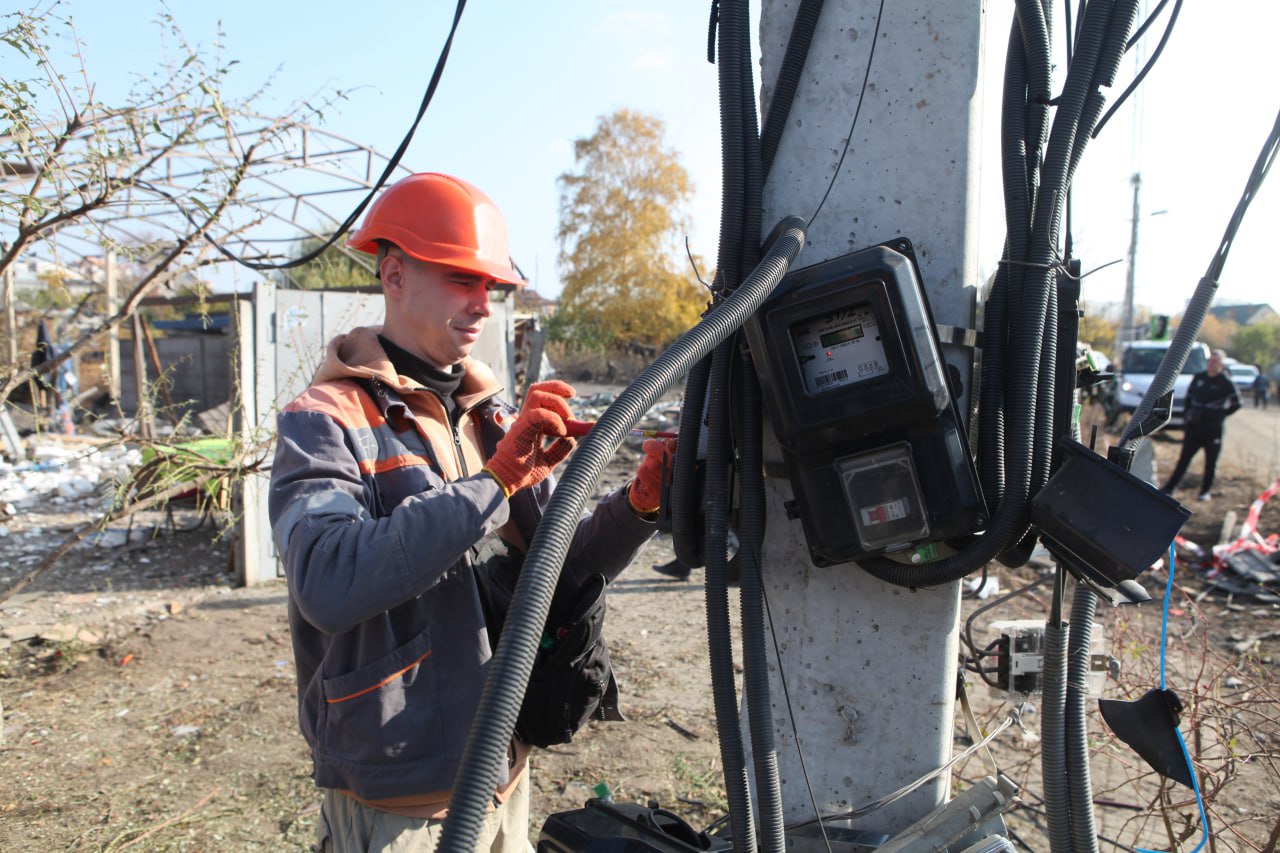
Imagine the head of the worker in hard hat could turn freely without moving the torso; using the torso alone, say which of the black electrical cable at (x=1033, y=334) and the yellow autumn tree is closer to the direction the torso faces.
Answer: the black electrical cable

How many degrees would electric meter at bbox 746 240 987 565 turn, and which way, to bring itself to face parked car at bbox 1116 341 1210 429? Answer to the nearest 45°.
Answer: approximately 180°

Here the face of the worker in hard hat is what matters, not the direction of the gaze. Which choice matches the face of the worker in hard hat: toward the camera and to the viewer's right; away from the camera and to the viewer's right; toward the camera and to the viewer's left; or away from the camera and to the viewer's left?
toward the camera and to the viewer's right

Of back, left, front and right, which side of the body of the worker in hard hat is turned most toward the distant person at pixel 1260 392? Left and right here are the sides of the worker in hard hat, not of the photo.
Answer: left

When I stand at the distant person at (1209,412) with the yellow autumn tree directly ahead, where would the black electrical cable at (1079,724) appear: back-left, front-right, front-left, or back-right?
back-left

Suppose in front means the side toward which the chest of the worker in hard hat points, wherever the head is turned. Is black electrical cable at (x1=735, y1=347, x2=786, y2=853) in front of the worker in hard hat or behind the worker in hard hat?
in front

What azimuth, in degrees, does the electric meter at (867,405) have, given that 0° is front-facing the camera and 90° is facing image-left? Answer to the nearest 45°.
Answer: approximately 0°

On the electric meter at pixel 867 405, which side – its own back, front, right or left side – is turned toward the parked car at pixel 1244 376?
back

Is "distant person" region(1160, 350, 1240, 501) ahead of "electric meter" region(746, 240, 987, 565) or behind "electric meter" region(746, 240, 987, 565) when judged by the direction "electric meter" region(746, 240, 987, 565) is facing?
behind

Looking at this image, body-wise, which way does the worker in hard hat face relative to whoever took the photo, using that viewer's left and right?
facing the viewer and to the right of the viewer

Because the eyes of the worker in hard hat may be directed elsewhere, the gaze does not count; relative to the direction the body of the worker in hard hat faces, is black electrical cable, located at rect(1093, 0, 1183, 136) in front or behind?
in front

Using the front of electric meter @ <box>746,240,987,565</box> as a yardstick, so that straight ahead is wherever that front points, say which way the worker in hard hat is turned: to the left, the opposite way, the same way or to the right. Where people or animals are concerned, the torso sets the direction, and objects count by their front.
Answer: to the left

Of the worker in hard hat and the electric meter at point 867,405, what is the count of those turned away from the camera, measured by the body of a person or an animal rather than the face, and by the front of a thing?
0

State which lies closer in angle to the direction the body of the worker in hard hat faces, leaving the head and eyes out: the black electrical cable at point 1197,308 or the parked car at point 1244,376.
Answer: the black electrical cable

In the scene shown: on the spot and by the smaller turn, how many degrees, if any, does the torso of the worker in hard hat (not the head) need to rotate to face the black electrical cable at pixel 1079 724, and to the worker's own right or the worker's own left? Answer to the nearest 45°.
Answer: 0° — they already face it

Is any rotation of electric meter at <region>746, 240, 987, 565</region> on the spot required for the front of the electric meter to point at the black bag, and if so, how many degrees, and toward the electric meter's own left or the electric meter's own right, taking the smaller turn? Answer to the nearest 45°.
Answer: approximately 135° to the electric meter's own right
